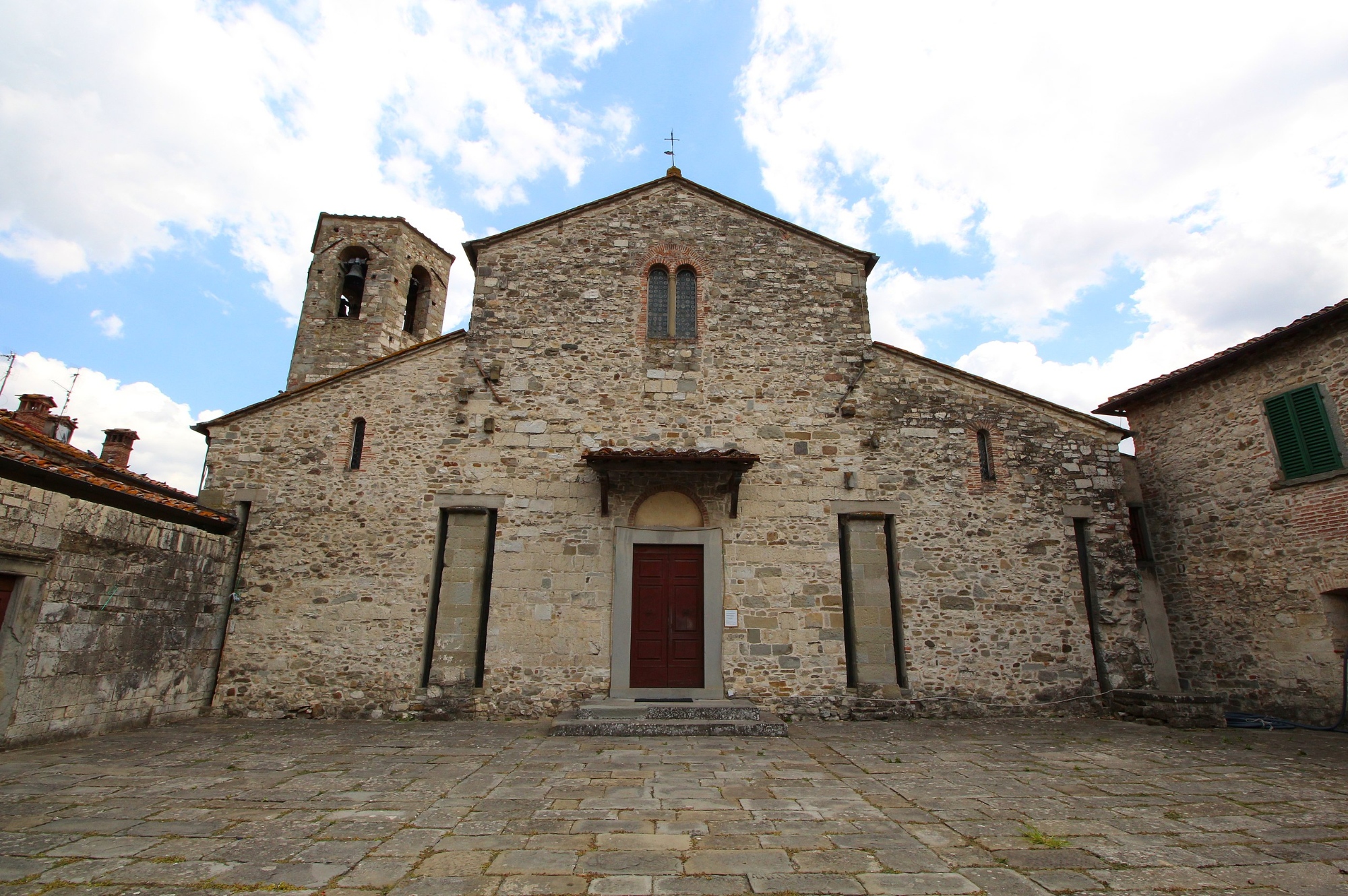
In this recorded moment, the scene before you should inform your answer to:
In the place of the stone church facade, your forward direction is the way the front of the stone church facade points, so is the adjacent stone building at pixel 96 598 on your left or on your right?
on your right

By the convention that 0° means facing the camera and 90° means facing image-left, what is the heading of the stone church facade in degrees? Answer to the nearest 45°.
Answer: approximately 0°

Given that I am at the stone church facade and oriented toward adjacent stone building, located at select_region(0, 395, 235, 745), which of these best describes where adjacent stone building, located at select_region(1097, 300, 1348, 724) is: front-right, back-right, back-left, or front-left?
back-left

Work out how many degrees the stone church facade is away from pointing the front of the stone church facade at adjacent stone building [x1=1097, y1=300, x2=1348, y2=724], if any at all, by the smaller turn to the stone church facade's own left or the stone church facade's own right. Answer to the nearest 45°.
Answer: approximately 90° to the stone church facade's own left

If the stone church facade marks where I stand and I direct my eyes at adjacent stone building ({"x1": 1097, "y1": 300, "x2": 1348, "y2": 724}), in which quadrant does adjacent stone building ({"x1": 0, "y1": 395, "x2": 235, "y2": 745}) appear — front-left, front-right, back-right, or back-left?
back-right
